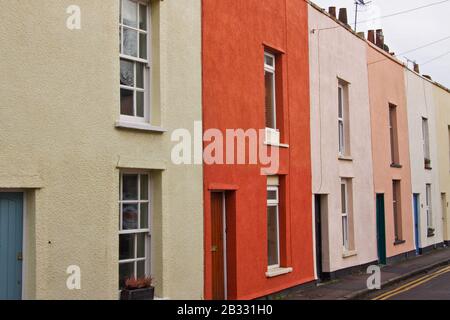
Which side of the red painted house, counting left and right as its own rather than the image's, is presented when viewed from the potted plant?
right

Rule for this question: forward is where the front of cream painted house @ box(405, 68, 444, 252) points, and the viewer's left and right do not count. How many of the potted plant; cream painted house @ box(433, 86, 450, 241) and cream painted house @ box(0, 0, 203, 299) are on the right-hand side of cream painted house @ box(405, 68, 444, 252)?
2

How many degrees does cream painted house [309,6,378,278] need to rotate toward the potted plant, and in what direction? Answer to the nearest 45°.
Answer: approximately 45° to its right

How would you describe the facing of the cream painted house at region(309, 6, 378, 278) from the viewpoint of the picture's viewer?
facing the viewer and to the right of the viewer

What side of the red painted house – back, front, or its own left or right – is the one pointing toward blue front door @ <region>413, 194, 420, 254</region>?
left

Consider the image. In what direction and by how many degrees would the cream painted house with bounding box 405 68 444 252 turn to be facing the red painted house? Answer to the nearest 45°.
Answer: approximately 90° to its right

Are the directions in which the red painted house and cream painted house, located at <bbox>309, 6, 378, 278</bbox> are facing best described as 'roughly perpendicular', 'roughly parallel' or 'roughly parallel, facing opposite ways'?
roughly parallel

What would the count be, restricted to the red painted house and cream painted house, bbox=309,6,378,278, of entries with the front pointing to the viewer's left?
0

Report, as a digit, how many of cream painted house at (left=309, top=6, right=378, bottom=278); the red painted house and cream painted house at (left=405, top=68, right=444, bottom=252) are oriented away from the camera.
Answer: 0

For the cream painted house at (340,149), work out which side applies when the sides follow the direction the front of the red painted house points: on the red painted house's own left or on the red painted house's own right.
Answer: on the red painted house's own left

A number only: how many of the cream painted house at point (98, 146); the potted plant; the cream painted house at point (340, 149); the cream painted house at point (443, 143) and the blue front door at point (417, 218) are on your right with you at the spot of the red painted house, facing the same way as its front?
2

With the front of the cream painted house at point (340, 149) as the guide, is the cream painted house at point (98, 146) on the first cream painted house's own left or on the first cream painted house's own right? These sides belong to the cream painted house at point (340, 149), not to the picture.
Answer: on the first cream painted house's own right

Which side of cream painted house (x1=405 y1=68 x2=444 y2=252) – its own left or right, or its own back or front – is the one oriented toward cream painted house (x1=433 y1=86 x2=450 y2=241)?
left
